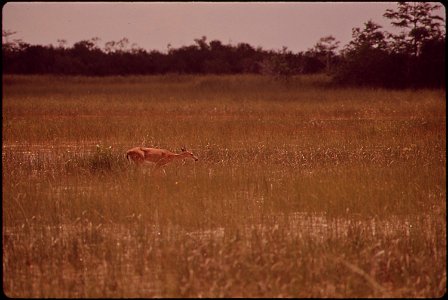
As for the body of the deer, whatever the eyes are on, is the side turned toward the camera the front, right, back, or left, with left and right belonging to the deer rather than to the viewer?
right
